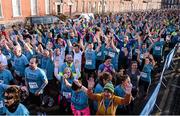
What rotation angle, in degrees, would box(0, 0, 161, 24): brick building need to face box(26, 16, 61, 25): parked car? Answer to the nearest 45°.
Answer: approximately 45° to its right

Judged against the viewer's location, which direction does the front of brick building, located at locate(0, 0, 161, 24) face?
facing the viewer and to the right of the viewer
